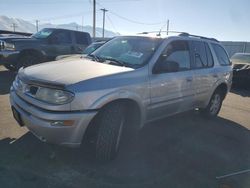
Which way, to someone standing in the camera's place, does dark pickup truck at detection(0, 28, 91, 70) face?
facing the viewer and to the left of the viewer

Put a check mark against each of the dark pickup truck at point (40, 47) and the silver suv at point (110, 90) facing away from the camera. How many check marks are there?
0

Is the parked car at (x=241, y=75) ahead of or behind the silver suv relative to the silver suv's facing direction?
behind

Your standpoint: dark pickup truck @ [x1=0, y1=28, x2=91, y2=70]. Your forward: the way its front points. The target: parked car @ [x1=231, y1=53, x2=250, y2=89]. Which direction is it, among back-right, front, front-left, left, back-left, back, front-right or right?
back-left

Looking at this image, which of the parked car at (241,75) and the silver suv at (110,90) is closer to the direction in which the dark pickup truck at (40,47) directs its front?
the silver suv
